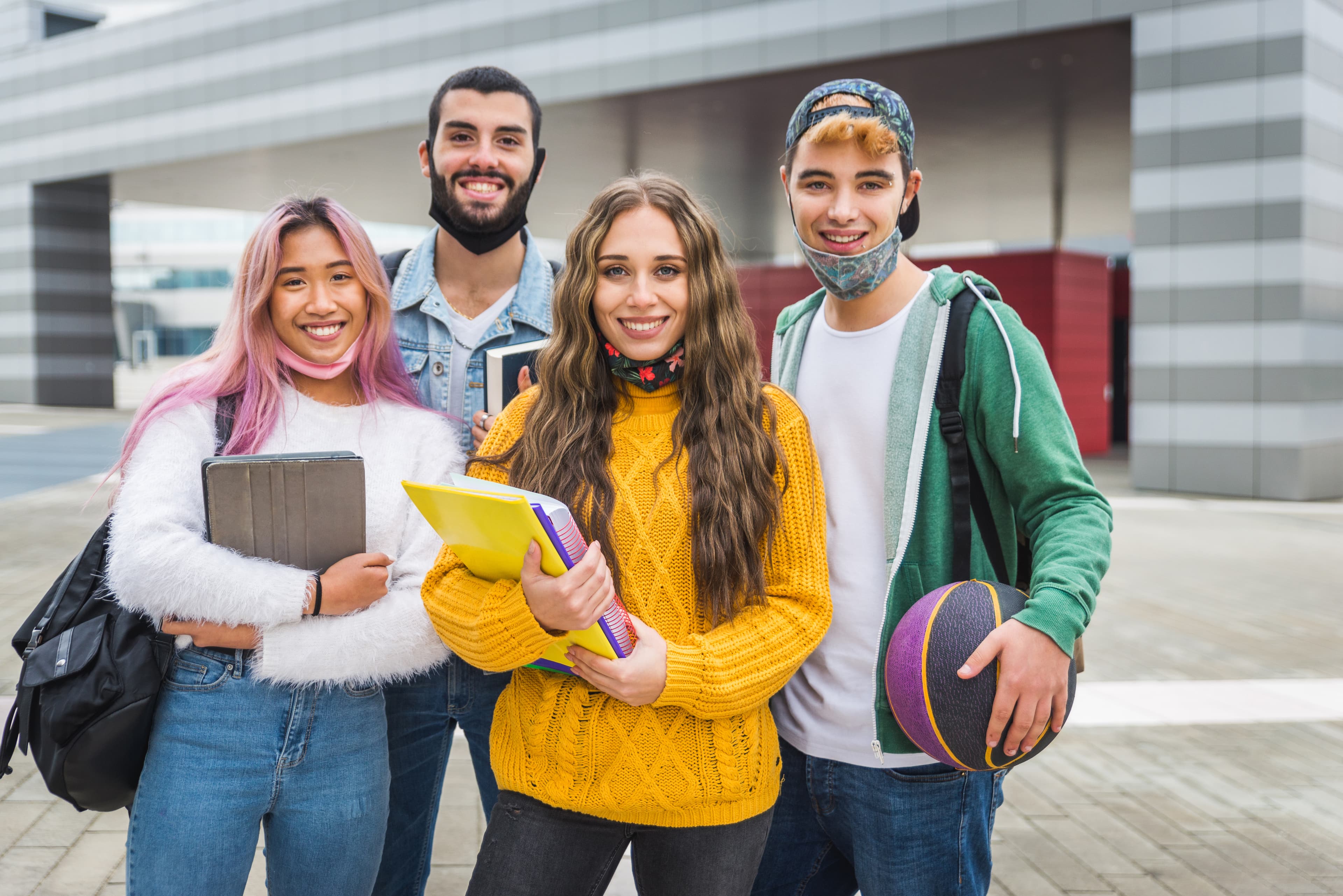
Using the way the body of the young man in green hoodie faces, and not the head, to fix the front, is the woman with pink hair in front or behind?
in front

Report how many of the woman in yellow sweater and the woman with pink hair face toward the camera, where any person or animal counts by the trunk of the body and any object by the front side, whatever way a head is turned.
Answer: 2

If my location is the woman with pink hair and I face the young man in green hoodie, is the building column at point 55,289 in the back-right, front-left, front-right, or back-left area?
back-left

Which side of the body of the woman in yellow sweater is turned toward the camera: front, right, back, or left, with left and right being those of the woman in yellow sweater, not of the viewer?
front

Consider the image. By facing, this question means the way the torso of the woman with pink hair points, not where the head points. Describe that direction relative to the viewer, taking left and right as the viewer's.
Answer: facing the viewer

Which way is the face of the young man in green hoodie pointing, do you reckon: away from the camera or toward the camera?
toward the camera

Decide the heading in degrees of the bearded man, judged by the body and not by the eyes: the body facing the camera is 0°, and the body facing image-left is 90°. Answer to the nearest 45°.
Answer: approximately 0°

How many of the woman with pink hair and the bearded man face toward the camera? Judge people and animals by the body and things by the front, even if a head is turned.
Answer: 2

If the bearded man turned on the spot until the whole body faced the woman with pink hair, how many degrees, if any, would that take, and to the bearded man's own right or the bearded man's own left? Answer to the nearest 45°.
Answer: approximately 45° to the bearded man's own right

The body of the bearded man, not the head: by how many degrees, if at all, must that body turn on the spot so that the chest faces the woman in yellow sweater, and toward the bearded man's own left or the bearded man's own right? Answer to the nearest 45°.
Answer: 0° — they already face them

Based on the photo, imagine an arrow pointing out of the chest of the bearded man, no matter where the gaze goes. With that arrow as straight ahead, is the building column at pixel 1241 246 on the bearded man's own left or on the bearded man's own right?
on the bearded man's own left

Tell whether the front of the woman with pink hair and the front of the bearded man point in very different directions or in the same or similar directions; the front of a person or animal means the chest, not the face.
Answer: same or similar directions
